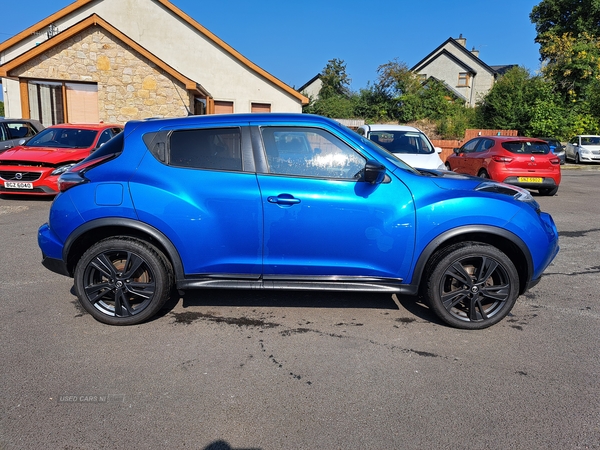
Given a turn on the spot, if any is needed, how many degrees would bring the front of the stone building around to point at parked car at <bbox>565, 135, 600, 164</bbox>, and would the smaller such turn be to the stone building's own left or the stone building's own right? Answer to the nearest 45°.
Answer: approximately 90° to the stone building's own left

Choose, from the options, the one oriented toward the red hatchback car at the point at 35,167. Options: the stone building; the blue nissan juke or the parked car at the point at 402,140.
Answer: the stone building

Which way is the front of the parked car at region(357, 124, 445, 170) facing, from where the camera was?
facing the viewer and to the right of the viewer

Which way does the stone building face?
toward the camera

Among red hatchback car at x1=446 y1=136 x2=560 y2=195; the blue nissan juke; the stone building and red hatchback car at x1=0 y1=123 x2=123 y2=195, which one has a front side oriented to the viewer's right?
the blue nissan juke

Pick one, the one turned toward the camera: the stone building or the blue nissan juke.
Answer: the stone building

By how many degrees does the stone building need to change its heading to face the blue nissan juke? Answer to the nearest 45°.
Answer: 0° — it already faces it

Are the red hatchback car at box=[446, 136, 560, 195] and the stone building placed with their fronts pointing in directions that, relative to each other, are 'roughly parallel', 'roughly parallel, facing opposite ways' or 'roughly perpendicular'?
roughly parallel, facing opposite ways

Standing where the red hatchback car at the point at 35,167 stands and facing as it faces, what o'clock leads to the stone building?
The stone building is roughly at 5 o'clock from the red hatchback car.

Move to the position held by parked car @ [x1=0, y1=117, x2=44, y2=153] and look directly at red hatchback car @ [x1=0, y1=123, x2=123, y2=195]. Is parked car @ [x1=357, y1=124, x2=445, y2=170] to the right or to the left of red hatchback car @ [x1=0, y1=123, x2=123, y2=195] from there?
left

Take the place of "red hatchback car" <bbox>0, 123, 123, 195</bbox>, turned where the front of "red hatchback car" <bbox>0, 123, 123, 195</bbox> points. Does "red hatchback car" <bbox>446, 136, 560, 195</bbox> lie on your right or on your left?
on your left

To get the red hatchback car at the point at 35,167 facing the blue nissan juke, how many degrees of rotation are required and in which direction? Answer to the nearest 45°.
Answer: approximately 45° to its left

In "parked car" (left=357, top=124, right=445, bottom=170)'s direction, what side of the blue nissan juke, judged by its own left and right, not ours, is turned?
left

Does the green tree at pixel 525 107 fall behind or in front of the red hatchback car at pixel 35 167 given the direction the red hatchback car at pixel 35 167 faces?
behind

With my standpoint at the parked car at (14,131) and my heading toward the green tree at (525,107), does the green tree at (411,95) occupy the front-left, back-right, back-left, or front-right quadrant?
front-left

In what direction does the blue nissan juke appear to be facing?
to the viewer's right

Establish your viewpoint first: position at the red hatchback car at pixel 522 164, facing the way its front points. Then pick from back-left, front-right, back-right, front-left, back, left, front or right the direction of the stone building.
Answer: front-left

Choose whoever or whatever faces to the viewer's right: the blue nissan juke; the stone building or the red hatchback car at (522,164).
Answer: the blue nissan juke
